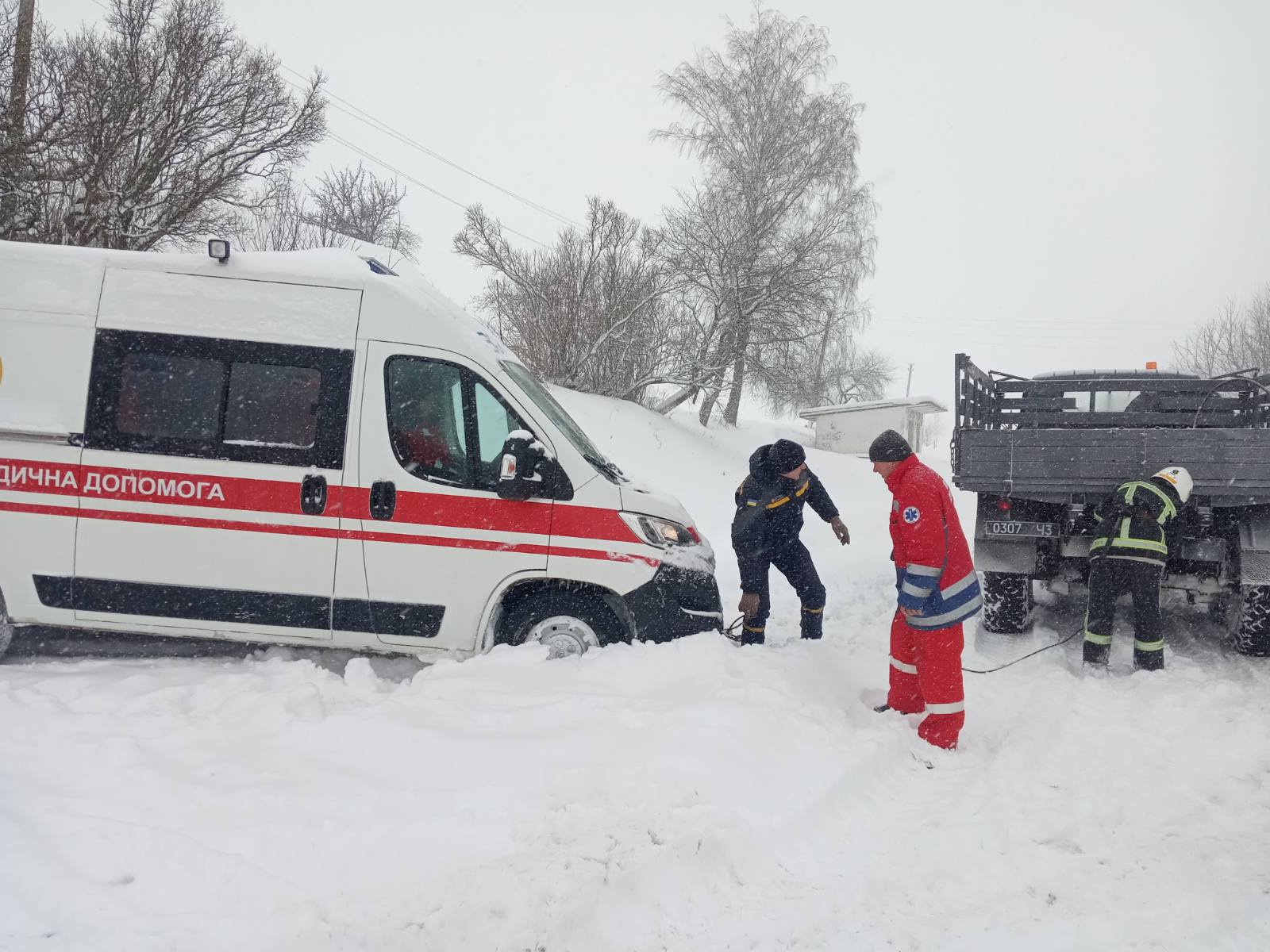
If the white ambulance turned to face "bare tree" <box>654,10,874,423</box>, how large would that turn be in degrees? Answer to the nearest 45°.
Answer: approximately 45° to its left

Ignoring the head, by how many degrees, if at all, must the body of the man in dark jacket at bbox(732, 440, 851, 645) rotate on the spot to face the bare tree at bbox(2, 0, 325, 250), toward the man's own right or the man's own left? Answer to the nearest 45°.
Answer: approximately 180°

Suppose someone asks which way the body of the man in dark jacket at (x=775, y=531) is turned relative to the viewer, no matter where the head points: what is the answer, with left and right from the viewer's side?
facing the viewer and to the right of the viewer

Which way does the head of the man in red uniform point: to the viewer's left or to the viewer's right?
to the viewer's left

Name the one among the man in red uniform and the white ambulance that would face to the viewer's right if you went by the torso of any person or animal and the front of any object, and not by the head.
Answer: the white ambulance

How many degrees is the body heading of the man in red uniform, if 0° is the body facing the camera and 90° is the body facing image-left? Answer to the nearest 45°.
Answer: approximately 90°

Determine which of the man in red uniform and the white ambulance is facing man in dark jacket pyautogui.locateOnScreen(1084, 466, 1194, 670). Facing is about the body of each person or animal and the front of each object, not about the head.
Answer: the white ambulance

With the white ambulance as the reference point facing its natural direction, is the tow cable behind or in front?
in front

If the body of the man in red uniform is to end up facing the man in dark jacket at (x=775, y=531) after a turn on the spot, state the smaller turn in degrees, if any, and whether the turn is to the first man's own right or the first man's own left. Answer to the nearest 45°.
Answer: approximately 45° to the first man's own right

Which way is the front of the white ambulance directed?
to the viewer's right

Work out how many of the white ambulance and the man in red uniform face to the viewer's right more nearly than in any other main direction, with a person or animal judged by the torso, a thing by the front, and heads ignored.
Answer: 1
